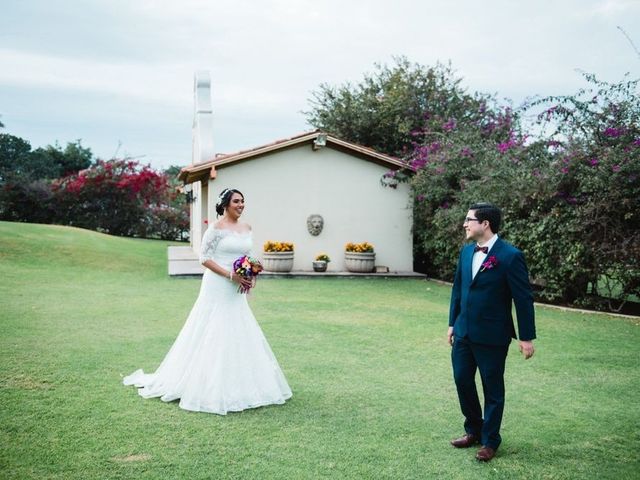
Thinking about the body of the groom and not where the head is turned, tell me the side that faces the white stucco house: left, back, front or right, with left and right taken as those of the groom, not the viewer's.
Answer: right

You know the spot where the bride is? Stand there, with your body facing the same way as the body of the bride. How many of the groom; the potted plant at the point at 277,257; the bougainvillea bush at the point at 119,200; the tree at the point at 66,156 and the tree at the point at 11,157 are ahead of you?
1

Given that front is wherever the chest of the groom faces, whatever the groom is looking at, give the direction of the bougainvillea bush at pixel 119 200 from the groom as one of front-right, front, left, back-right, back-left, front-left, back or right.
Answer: right

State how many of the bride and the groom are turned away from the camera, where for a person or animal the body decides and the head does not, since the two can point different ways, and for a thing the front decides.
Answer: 0

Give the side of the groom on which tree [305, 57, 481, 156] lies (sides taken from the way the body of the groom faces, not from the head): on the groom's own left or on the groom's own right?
on the groom's own right

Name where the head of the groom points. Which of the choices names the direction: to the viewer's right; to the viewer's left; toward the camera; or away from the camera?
to the viewer's left

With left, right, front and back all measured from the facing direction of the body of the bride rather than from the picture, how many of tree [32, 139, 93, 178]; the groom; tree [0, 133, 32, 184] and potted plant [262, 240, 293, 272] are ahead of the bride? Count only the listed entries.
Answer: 1

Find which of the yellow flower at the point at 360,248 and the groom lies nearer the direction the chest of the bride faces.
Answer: the groom

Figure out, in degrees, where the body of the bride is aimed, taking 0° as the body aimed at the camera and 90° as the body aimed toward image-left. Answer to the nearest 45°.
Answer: approximately 315°

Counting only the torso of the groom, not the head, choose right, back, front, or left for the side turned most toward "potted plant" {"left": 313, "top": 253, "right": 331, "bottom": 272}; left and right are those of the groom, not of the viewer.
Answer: right

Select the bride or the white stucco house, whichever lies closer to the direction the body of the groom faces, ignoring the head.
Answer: the bride

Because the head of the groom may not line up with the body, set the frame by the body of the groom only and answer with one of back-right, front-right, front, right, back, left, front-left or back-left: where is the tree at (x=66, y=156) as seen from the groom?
right

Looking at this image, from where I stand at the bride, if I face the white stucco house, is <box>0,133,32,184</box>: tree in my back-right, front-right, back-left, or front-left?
front-left

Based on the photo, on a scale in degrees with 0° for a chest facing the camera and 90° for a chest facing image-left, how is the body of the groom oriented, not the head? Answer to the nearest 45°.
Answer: approximately 45°

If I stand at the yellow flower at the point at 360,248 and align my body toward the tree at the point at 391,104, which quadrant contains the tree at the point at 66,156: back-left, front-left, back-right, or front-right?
front-left

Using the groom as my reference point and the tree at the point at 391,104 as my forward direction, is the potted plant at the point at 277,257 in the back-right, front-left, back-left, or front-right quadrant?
front-left
